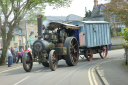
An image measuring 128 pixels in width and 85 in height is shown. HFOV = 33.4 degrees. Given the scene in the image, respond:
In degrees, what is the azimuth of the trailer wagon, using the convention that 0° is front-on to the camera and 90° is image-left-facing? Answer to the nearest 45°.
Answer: approximately 45°

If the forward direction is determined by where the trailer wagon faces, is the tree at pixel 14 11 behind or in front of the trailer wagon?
in front

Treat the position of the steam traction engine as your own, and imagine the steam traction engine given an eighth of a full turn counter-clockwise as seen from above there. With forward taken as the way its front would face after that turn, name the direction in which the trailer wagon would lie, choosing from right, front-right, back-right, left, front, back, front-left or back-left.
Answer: back-left

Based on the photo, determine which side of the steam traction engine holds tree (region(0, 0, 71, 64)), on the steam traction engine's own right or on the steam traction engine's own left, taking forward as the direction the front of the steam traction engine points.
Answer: on the steam traction engine's own right

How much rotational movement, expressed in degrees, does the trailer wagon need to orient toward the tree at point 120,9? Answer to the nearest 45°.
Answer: approximately 180°

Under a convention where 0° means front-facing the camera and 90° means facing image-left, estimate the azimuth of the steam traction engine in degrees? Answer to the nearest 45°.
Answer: approximately 45°

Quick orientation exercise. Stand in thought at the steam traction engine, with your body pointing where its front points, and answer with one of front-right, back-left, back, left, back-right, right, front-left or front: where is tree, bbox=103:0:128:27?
back
